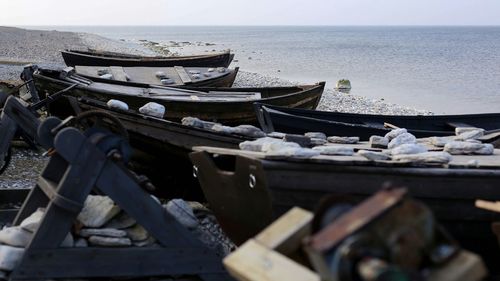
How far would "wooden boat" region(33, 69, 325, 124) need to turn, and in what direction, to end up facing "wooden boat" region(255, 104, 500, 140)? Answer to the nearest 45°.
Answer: approximately 45° to its right

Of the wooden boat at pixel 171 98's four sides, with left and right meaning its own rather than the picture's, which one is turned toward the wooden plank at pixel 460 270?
right

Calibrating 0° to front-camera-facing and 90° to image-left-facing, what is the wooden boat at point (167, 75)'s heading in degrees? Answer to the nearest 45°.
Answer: approximately 270°

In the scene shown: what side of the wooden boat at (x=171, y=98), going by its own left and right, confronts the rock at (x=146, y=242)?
right

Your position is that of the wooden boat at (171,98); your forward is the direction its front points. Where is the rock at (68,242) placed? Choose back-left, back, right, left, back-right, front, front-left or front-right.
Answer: right

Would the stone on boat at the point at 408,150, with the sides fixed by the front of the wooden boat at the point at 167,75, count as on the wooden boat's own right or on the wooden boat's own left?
on the wooden boat's own right

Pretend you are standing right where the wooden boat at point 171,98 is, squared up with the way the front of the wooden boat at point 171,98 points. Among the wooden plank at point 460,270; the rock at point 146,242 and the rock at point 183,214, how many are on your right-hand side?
3

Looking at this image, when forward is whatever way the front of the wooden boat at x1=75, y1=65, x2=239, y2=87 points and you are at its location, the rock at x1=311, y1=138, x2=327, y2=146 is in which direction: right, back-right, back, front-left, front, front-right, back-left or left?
right

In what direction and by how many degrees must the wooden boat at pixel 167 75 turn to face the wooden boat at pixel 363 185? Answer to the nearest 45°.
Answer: approximately 90° to its right

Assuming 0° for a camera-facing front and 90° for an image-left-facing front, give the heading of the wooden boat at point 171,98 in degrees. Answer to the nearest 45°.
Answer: approximately 270°

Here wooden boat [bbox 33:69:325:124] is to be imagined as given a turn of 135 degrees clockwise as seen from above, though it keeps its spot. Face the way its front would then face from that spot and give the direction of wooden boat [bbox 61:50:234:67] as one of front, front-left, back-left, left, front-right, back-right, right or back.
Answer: back-right
